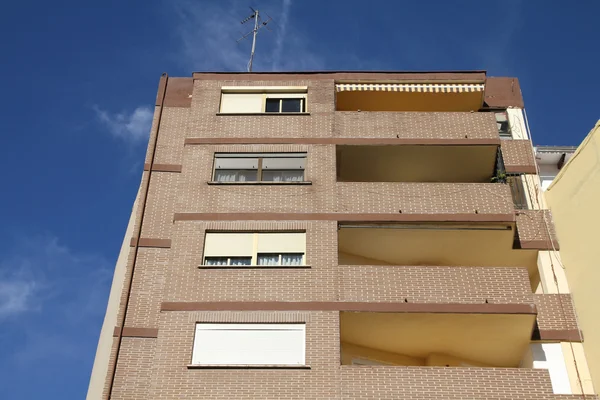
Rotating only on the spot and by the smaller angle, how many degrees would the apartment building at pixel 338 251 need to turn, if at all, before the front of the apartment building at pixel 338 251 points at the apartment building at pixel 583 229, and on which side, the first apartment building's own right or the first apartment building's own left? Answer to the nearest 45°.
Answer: approximately 90° to the first apartment building's own left

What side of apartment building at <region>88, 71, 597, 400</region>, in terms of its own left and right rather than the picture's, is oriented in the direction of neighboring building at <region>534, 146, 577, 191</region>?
left

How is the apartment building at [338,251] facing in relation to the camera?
toward the camera
